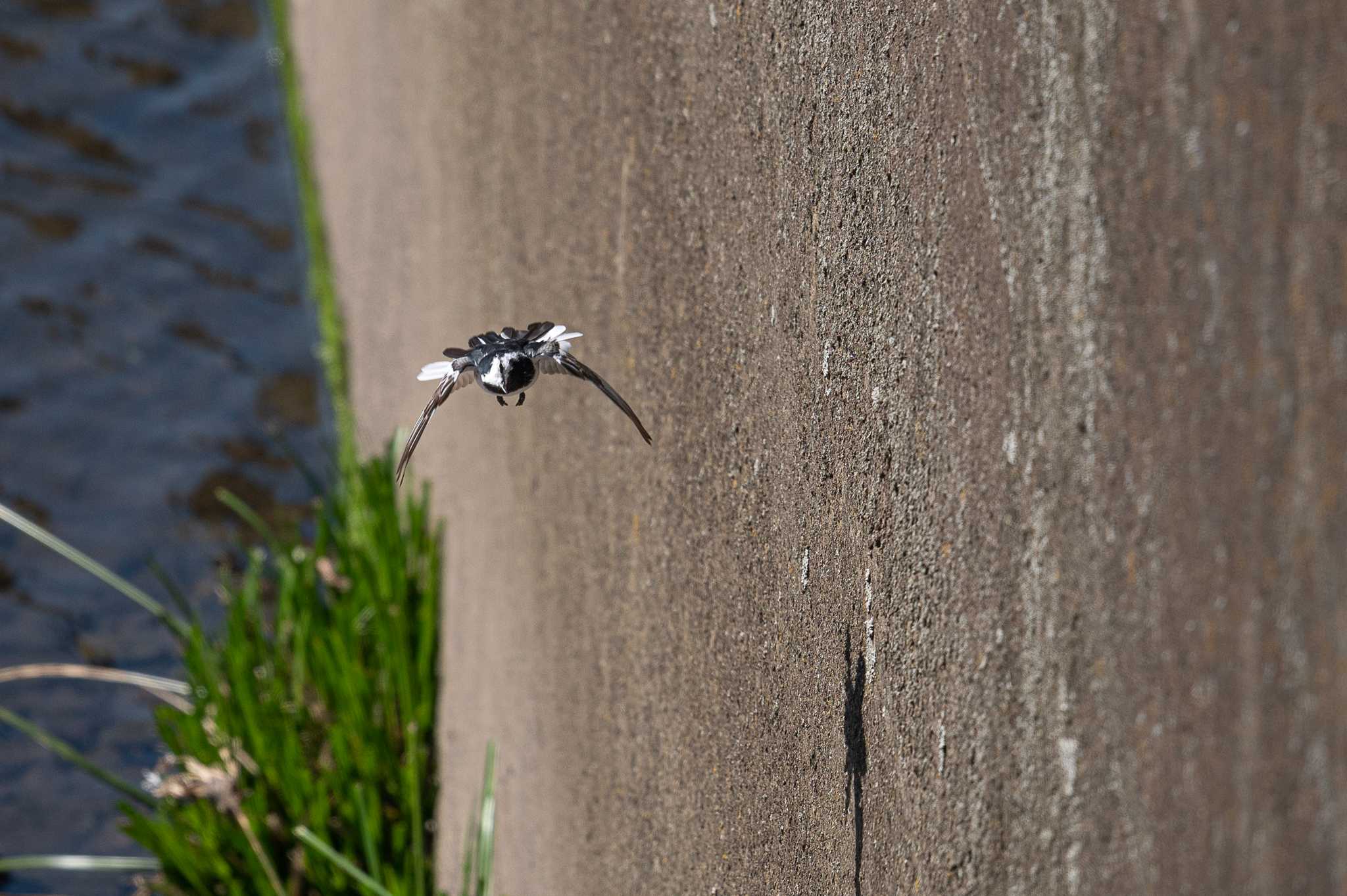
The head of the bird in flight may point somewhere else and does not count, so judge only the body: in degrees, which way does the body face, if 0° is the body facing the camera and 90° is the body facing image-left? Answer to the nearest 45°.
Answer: approximately 0°

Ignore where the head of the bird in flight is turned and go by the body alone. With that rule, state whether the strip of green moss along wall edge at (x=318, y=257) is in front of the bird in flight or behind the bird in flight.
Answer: behind
